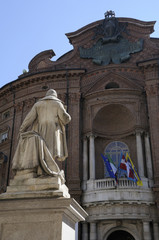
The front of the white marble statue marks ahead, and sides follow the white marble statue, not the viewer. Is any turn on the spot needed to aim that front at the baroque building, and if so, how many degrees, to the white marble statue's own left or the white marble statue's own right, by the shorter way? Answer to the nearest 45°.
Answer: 0° — it already faces it

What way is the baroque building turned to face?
toward the camera

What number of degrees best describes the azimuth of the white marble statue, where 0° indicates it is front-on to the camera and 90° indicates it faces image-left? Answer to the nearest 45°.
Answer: approximately 180°

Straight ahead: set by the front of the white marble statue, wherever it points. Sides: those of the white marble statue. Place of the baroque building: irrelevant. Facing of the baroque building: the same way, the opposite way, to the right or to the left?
the opposite way

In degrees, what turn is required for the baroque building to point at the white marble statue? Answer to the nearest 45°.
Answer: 0° — it already faces it

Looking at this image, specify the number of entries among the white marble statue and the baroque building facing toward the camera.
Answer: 1
